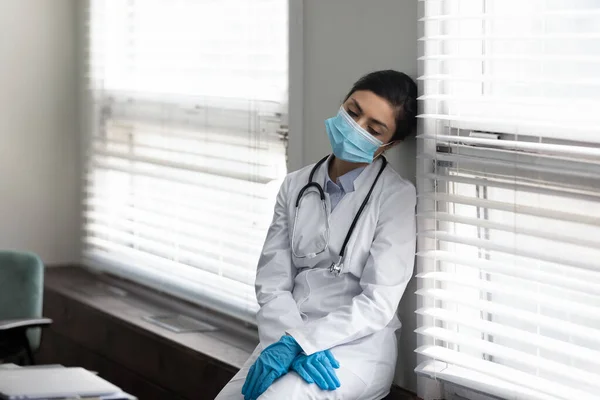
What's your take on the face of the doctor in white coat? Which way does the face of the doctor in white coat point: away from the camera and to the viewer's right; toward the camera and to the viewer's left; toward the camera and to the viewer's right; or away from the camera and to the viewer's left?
toward the camera and to the viewer's left

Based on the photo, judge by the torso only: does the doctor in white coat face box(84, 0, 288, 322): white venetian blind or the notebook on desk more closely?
the notebook on desk

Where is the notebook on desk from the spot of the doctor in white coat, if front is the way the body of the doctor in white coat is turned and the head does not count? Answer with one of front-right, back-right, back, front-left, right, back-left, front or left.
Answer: front

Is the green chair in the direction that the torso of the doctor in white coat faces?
no

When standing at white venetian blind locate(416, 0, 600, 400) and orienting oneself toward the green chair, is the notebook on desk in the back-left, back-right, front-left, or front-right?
front-left

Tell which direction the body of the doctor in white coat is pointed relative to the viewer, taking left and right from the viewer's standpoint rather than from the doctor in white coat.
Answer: facing the viewer and to the left of the viewer
